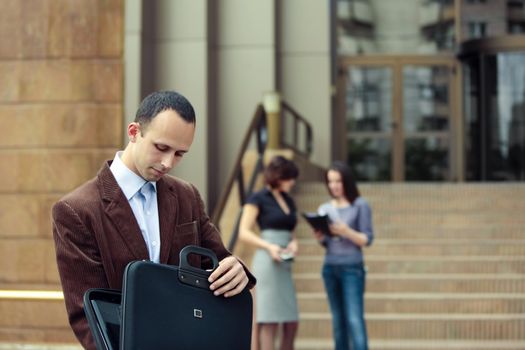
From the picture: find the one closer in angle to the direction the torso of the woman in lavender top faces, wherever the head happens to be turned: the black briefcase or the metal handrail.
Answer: the black briefcase

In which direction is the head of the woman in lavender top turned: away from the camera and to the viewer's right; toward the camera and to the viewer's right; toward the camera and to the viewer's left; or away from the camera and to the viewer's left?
toward the camera and to the viewer's left

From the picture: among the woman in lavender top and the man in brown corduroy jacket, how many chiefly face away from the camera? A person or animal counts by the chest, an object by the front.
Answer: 0

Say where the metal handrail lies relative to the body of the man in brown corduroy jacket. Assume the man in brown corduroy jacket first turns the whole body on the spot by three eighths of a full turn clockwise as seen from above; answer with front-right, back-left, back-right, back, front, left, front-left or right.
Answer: right

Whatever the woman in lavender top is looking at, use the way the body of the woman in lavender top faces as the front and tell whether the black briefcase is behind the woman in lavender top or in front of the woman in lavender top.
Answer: in front

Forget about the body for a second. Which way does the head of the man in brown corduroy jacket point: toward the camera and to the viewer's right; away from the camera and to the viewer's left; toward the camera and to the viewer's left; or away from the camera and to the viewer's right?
toward the camera and to the viewer's right

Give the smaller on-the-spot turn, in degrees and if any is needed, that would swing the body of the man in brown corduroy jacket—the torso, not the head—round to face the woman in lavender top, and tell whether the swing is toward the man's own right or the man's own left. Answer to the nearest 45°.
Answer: approximately 135° to the man's own left

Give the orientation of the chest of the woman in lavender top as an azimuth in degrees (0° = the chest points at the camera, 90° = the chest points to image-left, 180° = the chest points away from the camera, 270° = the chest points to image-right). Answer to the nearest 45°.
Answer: approximately 45°
